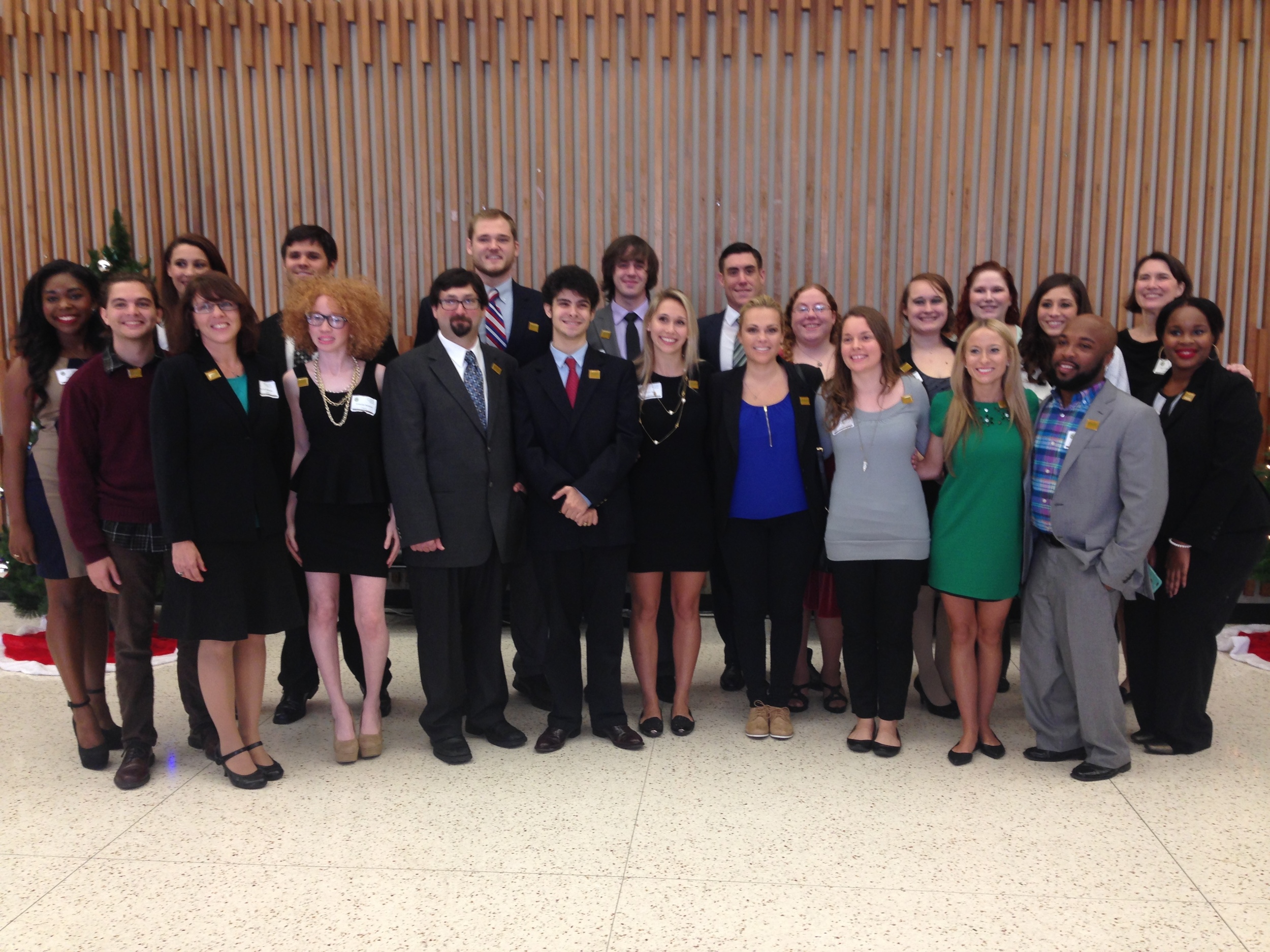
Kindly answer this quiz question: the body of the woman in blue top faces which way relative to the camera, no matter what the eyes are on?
toward the camera

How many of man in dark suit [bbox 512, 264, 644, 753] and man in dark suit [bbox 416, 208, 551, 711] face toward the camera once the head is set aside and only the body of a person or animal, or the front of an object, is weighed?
2

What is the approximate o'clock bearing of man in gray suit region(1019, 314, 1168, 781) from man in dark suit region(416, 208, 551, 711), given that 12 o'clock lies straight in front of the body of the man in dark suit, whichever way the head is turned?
The man in gray suit is roughly at 10 o'clock from the man in dark suit.

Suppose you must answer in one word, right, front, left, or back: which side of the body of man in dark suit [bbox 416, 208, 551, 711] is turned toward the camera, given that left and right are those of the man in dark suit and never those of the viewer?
front

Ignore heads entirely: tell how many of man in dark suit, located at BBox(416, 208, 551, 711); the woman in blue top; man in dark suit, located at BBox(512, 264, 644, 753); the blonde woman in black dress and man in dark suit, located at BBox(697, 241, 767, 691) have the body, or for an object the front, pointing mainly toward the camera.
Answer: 5

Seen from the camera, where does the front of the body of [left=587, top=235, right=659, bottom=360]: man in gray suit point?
toward the camera

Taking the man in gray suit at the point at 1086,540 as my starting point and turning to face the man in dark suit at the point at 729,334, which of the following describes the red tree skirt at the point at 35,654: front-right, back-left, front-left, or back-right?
front-left

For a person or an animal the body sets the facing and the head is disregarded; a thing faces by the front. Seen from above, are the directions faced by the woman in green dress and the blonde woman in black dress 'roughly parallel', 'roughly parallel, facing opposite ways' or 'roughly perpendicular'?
roughly parallel

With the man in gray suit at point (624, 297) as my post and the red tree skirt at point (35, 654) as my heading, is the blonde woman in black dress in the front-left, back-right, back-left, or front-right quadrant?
back-left

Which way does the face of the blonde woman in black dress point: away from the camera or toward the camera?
toward the camera

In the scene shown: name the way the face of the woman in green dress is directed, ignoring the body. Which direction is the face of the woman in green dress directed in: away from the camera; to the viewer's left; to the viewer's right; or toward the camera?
toward the camera
